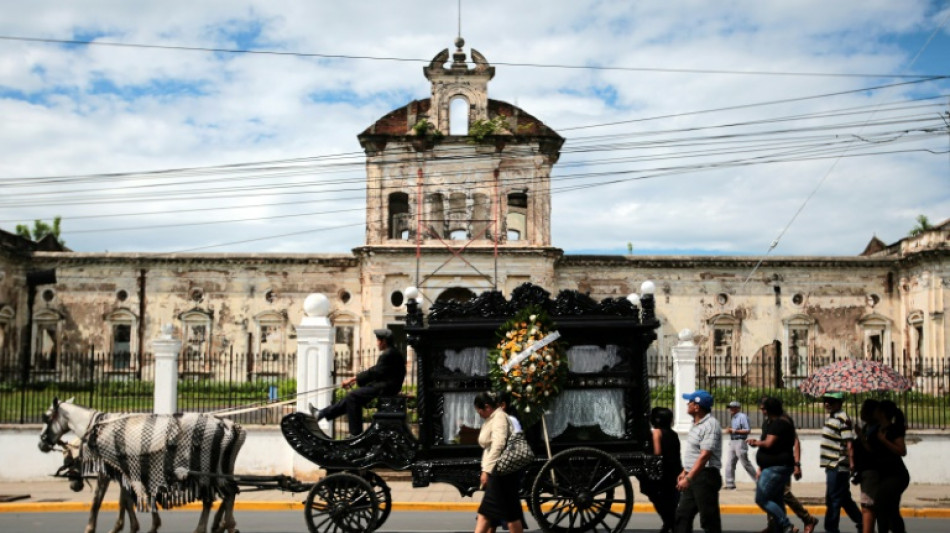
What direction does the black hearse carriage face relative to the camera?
to the viewer's left

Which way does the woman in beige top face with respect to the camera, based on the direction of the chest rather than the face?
to the viewer's left

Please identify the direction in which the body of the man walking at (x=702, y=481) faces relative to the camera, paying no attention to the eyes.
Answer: to the viewer's left

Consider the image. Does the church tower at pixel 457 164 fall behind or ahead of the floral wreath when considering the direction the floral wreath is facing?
behind

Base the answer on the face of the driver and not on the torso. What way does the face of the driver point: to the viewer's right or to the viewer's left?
to the viewer's left

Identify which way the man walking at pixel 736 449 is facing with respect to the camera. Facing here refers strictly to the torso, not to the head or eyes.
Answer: to the viewer's left

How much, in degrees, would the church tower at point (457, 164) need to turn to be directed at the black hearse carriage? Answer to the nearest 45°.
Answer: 0° — it already faces it

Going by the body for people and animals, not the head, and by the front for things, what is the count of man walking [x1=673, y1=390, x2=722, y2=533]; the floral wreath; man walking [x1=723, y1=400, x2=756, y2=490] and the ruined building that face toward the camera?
2

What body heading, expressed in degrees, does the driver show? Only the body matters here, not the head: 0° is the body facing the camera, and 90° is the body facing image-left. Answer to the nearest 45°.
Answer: approximately 90°

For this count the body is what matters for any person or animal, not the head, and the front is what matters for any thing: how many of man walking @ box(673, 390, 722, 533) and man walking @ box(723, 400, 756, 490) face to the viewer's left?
2

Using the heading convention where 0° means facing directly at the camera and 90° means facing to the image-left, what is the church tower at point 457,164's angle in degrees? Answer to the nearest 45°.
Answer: approximately 0°
